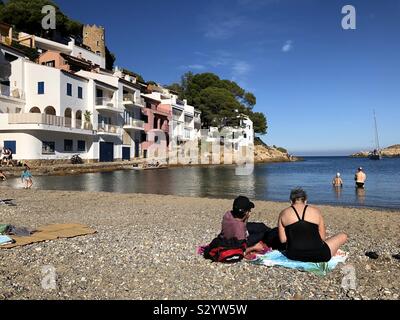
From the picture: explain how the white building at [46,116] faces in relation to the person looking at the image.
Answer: facing the viewer and to the right of the viewer

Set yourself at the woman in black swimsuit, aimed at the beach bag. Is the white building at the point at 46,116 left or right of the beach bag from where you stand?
right

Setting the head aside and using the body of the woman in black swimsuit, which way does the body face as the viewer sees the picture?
away from the camera

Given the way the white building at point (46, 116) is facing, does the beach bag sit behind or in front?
in front

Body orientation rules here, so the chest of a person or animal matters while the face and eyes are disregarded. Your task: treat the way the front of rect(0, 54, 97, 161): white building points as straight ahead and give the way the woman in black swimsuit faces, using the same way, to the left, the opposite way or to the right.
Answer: to the left

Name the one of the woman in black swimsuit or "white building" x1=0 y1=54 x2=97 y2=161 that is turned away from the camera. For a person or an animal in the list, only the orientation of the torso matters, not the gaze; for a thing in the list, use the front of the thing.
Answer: the woman in black swimsuit

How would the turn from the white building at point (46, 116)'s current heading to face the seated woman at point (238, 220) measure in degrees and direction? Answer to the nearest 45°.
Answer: approximately 45° to its right
